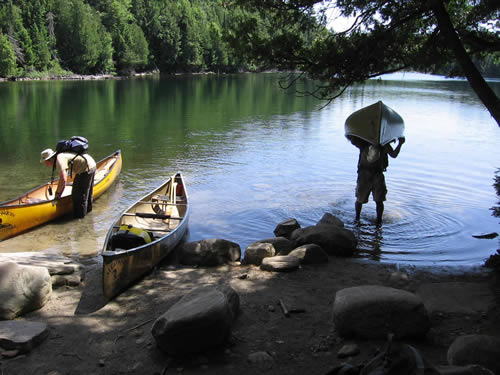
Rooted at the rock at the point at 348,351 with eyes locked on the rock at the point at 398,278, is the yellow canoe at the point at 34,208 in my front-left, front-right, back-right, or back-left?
front-left

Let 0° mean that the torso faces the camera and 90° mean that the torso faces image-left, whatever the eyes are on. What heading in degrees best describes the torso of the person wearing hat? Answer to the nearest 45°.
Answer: approximately 90°

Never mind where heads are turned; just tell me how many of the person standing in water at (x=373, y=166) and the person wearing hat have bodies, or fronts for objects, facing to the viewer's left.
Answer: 1
